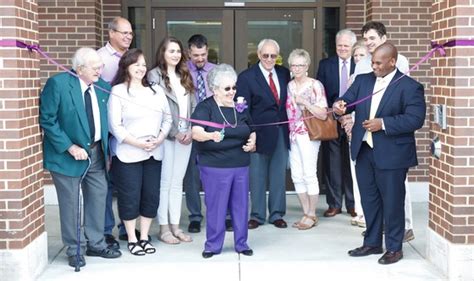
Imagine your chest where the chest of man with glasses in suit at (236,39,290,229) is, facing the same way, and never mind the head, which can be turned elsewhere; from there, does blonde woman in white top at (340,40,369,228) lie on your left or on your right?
on your left

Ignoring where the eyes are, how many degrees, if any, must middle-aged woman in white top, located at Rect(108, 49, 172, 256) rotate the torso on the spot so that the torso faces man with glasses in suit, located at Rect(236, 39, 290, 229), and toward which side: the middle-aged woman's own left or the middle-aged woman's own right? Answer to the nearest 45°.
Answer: approximately 90° to the middle-aged woman's own left

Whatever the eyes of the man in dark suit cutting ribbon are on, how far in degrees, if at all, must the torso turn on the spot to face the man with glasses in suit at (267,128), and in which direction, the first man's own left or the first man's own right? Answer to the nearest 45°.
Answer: approximately 90° to the first man's own right

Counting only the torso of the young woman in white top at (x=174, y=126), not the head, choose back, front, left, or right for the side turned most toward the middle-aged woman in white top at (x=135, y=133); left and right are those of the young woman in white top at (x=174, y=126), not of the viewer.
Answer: right

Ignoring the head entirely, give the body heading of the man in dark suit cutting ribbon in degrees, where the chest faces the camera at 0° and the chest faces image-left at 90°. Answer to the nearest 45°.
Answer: approximately 45°

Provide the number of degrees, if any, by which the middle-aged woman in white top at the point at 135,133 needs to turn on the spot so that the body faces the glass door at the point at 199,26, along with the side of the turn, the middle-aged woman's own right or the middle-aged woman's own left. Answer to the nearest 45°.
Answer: approximately 135° to the middle-aged woman's own left

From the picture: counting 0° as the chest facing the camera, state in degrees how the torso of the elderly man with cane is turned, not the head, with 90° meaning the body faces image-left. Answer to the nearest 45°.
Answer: approximately 315°

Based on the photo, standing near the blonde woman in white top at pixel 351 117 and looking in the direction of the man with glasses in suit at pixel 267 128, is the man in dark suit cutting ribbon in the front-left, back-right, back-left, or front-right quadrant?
back-left

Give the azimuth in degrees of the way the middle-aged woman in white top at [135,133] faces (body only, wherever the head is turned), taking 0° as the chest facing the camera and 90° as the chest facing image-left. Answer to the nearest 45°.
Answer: approximately 315°

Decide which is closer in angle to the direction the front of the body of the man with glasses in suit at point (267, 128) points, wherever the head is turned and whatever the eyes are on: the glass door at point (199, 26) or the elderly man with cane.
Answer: the elderly man with cane
